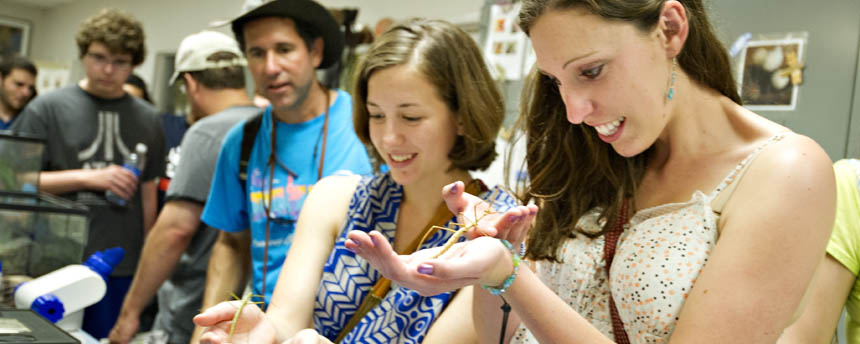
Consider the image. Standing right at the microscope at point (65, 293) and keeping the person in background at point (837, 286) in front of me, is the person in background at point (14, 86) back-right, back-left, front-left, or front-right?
back-left

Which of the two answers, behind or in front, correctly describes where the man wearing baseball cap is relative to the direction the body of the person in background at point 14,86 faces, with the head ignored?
in front

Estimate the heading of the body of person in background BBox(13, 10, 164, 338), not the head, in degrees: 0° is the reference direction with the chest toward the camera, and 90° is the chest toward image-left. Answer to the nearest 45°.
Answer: approximately 0°

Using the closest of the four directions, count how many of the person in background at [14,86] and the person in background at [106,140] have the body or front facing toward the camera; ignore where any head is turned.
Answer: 2

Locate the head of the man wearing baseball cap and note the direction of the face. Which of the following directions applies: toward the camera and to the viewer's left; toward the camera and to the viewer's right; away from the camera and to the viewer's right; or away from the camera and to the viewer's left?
away from the camera and to the viewer's left

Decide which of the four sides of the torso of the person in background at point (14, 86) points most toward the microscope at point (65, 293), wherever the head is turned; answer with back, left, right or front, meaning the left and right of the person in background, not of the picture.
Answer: front

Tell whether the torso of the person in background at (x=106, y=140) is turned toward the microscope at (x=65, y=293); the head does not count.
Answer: yes

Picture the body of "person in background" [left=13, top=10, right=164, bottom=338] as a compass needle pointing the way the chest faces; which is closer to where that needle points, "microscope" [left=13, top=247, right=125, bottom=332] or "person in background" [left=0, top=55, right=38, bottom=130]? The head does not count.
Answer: the microscope

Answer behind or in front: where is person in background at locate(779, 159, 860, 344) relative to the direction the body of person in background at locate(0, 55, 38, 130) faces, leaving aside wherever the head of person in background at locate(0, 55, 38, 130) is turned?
in front
